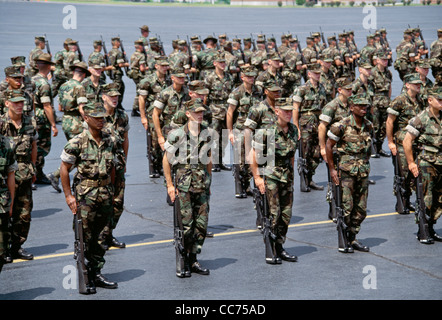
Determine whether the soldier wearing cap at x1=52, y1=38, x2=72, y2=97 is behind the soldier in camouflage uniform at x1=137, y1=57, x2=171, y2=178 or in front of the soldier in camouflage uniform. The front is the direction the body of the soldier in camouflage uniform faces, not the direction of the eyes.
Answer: behind

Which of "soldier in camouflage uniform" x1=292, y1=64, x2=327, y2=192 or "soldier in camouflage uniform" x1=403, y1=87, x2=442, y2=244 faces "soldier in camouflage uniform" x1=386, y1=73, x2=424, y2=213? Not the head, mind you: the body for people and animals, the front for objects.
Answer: "soldier in camouflage uniform" x1=292, y1=64, x2=327, y2=192

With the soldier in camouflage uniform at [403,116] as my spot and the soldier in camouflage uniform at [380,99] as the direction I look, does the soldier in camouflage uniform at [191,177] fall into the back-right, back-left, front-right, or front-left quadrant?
back-left

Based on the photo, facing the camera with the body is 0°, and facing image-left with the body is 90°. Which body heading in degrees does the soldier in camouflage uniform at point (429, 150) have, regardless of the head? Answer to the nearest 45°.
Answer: approximately 315°

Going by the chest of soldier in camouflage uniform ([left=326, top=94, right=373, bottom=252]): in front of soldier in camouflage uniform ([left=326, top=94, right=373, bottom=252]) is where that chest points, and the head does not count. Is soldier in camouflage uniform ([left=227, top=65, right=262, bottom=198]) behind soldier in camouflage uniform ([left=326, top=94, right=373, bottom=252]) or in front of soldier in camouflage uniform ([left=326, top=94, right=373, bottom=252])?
behind

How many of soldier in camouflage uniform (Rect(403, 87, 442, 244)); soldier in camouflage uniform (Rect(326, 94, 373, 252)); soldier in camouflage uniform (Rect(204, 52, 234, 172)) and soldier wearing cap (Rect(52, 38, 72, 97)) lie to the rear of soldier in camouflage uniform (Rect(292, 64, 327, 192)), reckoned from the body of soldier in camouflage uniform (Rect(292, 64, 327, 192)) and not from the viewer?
2

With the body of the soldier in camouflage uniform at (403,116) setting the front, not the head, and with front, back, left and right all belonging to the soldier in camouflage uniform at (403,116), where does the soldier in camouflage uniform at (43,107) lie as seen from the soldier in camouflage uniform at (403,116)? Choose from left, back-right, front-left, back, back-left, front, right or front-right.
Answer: back-right
